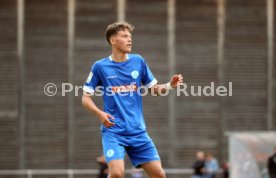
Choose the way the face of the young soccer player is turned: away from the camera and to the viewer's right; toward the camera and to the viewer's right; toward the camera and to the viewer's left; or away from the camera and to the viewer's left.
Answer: toward the camera and to the viewer's right

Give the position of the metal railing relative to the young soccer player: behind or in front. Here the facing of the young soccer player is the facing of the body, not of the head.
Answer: behind

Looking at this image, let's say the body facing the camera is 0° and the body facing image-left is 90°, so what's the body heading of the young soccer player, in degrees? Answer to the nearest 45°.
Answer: approximately 315°
